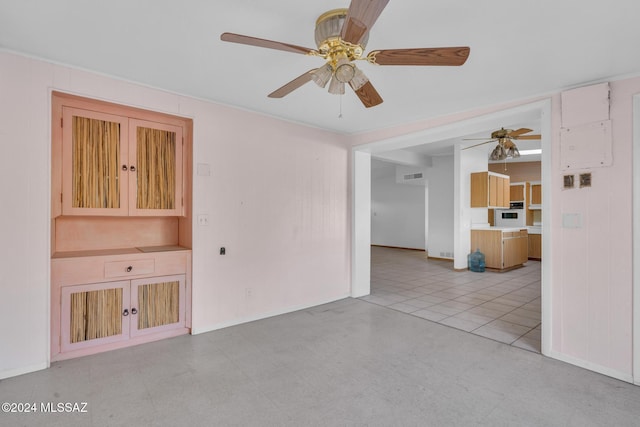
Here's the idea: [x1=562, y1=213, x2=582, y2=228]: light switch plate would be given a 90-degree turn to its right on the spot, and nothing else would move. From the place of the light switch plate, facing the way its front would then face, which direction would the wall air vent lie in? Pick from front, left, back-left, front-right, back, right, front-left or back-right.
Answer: front-right

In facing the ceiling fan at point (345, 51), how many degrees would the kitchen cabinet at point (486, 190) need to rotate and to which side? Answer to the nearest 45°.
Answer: approximately 45° to its right

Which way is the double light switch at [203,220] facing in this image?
toward the camera

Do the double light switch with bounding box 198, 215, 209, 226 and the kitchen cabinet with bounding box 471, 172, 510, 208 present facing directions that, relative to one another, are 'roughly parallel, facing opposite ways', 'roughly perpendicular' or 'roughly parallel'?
roughly parallel

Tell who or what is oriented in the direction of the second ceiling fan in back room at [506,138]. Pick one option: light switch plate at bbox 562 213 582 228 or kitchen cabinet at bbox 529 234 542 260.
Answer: the kitchen cabinet

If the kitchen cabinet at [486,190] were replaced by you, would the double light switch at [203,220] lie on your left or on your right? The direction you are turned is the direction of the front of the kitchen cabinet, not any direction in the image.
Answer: on your right

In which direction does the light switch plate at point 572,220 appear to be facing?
toward the camera

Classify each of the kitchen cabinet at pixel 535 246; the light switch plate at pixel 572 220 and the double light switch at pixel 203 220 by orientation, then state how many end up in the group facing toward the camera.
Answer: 3

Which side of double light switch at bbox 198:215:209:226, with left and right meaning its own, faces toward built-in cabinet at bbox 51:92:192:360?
right

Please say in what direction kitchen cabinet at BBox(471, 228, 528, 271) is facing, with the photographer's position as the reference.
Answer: facing the viewer and to the right of the viewer

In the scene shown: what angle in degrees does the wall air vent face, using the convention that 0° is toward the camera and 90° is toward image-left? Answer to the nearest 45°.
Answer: approximately 45°

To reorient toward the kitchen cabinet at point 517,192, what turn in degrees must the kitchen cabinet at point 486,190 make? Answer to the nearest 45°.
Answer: approximately 135° to its left

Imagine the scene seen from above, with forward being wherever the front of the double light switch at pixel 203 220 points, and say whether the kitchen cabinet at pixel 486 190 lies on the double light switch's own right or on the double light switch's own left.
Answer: on the double light switch's own left

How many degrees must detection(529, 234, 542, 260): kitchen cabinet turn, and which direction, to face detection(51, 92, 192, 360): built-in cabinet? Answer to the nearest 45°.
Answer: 0° — it already faces it

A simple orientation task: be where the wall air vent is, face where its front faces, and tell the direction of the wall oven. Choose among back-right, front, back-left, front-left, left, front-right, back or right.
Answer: back-left
